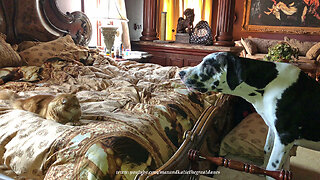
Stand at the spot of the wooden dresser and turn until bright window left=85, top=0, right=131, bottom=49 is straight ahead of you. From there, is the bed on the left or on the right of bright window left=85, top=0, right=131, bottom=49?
left

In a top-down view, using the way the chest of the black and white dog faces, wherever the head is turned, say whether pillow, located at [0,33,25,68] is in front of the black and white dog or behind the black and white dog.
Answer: in front

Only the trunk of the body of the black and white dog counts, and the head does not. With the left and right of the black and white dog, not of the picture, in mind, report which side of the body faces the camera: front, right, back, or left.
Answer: left

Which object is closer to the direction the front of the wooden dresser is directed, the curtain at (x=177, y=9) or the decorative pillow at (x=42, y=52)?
the decorative pillow

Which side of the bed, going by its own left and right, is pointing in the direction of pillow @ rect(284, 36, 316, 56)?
left

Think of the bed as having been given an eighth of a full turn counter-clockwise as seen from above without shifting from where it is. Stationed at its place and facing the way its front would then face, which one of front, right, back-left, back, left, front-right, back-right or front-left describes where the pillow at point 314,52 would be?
front-left

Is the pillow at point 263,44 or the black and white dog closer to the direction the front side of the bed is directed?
the black and white dog

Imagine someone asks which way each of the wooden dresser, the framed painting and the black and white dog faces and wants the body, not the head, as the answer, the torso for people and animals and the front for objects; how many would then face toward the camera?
2

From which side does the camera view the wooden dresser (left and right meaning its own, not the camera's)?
front

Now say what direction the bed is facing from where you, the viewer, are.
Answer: facing the viewer and to the right of the viewer

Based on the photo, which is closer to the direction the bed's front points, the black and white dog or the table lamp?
the black and white dog

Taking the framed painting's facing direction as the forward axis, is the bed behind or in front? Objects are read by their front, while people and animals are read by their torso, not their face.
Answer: in front

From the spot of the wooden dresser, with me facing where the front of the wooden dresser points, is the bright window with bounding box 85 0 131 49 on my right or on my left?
on my right

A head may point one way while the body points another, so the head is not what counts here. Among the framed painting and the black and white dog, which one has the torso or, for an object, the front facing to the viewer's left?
the black and white dog

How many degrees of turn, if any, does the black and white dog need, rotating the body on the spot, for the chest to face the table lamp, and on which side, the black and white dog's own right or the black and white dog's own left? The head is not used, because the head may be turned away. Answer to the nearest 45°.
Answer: approximately 45° to the black and white dog's own right

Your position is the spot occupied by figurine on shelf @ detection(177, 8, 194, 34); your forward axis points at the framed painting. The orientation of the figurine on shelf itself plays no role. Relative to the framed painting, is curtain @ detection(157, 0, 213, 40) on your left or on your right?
left

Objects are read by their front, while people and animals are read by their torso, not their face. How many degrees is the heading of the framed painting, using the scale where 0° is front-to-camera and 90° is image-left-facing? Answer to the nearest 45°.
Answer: approximately 0°

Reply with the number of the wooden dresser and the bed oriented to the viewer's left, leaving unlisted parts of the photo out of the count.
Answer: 0
